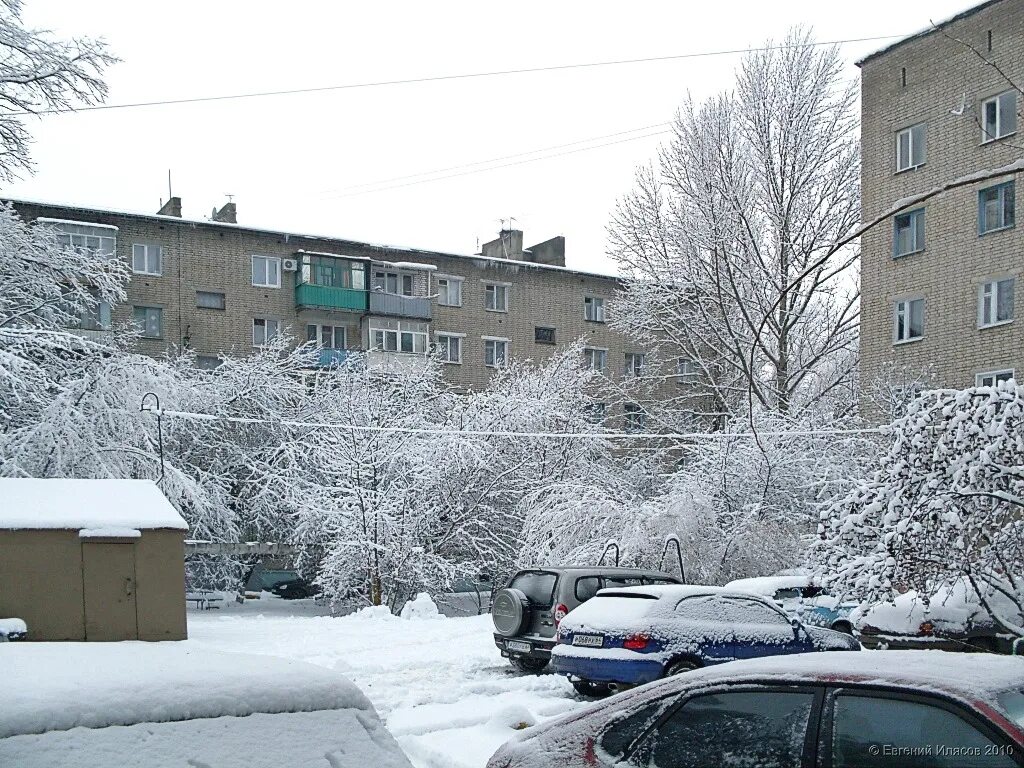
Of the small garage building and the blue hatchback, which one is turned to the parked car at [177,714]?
the small garage building

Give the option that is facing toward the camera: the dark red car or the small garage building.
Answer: the small garage building

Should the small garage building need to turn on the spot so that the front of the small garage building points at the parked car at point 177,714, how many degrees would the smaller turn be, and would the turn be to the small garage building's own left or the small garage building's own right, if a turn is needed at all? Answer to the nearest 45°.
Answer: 0° — it already faces it

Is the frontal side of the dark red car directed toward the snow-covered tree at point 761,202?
no

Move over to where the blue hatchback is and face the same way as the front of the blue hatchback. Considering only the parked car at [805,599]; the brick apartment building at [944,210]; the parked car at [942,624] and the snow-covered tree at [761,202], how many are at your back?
0

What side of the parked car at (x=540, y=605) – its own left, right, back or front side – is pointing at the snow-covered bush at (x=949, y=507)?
right

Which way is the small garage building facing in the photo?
toward the camera

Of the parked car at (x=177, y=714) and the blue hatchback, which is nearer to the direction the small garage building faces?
the parked car

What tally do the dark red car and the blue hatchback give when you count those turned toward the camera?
0

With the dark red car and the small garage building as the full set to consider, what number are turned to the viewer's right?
1

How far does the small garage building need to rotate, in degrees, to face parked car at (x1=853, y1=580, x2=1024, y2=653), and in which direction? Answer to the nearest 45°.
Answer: approximately 45° to its left

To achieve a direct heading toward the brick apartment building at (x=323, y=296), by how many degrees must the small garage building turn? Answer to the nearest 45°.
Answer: approximately 180°

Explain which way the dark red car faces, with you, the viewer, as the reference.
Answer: facing to the right of the viewer

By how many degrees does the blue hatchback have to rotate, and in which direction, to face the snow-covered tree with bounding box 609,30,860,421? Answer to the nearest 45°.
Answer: approximately 45° to its left

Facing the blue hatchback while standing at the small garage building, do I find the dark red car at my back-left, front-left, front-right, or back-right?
front-right

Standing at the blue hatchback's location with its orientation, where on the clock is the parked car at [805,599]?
The parked car is roughly at 11 o'clock from the blue hatchback.

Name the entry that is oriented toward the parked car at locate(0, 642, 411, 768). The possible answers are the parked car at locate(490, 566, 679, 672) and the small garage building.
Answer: the small garage building

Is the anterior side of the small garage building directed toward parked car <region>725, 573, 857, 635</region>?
no
